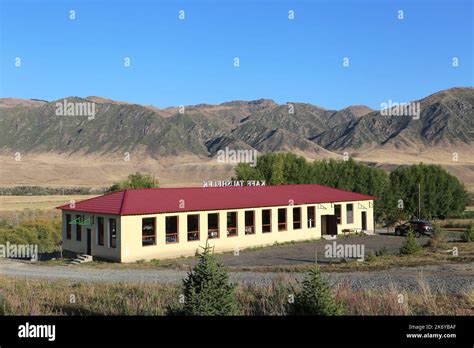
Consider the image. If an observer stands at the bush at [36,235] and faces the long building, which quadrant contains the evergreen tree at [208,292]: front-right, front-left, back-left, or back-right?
front-right

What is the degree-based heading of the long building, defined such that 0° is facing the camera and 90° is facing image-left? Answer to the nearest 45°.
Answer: approximately 315°

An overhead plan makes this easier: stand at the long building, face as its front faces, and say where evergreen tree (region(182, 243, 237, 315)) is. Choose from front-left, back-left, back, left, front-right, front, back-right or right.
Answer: front-right

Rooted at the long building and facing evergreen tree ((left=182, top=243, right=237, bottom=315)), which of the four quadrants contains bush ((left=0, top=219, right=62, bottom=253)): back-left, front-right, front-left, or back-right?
back-right

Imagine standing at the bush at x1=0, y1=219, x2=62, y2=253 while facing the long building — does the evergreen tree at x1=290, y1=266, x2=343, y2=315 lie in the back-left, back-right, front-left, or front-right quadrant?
front-right

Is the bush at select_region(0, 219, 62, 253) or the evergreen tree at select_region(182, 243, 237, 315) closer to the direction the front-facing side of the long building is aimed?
the evergreen tree

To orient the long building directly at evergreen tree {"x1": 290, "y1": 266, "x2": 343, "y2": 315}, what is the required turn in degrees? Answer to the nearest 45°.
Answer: approximately 45° to its right

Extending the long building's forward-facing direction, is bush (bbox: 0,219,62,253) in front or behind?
behind

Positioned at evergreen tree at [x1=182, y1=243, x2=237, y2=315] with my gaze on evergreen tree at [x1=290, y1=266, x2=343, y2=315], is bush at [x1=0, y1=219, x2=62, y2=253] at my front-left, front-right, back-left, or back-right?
back-left
